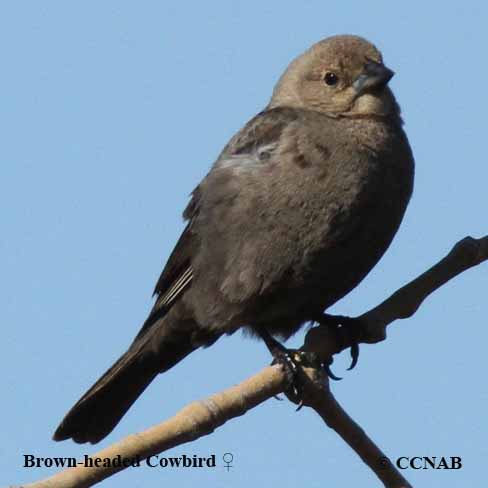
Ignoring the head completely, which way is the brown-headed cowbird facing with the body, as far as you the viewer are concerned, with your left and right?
facing the viewer and to the right of the viewer
